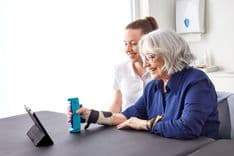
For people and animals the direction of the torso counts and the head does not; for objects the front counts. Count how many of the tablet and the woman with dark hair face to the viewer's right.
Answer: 1

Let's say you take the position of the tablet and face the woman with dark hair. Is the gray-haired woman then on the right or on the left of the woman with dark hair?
right

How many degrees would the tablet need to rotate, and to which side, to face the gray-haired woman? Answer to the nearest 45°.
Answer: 0° — it already faces them

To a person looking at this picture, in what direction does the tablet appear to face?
facing to the right of the viewer

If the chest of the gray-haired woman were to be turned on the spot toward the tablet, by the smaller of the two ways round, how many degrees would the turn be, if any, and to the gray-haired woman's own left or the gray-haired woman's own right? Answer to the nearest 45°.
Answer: approximately 45° to the gray-haired woman's own right

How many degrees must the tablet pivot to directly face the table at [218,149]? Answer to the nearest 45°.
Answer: approximately 45° to its right

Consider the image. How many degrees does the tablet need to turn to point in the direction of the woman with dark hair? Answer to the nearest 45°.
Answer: approximately 45° to its left

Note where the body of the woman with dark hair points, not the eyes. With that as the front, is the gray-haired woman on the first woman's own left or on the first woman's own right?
on the first woman's own left

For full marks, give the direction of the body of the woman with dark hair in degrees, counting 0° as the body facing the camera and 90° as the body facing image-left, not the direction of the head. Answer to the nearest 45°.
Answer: approximately 45°

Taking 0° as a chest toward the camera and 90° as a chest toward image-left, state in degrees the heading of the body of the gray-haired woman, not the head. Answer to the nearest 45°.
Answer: approximately 45°
